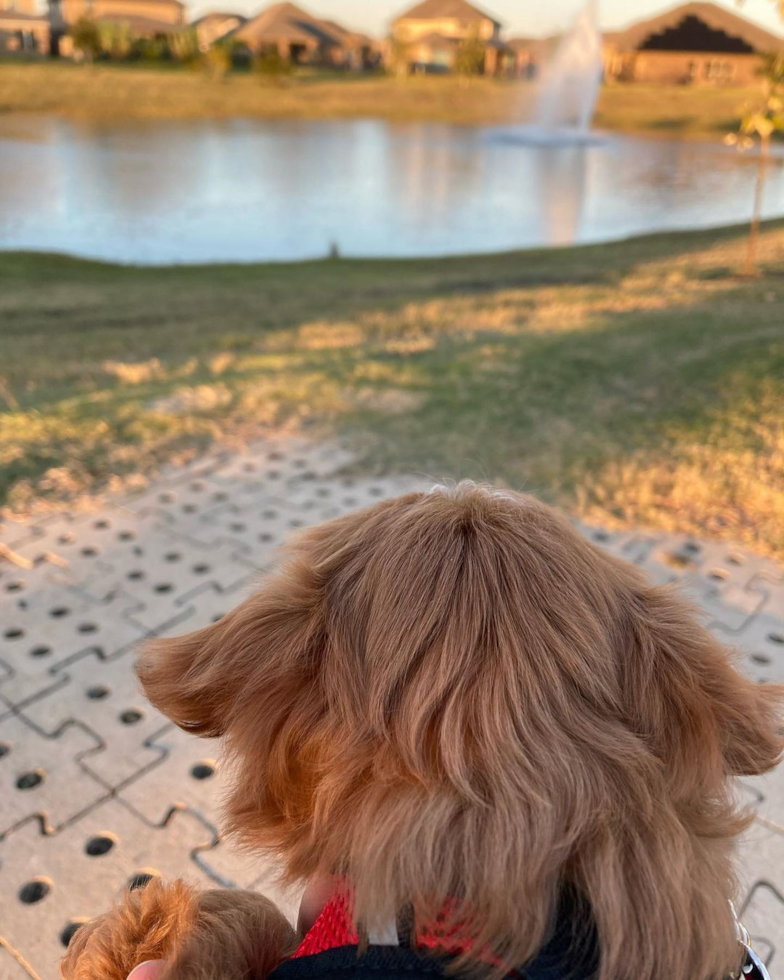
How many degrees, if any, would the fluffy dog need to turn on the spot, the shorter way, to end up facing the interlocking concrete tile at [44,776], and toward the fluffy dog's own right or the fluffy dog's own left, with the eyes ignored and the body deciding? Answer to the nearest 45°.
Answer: approximately 45° to the fluffy dog's own left

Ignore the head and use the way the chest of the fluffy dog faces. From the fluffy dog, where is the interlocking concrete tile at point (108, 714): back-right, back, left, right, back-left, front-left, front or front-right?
front-left

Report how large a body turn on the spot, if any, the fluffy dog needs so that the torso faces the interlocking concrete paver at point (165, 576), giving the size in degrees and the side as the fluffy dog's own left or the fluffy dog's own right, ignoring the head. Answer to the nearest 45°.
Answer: approximately 45° to the fluffy dog's own left

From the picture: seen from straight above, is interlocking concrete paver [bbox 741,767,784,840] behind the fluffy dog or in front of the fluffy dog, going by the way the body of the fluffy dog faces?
in front

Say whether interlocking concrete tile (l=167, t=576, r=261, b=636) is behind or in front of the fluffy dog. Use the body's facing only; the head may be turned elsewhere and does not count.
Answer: in front

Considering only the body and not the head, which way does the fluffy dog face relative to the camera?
away from the camera

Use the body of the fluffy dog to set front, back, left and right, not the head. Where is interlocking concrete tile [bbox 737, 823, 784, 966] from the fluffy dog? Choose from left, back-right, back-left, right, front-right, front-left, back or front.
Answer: front-right
